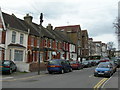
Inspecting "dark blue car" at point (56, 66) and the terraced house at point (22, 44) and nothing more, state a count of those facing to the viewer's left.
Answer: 0

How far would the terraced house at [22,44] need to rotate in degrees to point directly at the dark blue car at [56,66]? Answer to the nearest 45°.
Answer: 0° — it already faces it

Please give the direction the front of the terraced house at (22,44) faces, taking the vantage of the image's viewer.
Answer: facing the viewer and to the right of the viewer

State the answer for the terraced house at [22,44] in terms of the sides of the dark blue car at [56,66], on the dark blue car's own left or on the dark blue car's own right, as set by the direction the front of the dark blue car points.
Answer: on the dark blue car's own left

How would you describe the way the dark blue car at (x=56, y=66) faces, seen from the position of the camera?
facing away from the viewer and to the right of the viewer

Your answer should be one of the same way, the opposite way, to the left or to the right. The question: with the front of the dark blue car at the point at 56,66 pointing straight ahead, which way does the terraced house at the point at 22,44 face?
to the right
